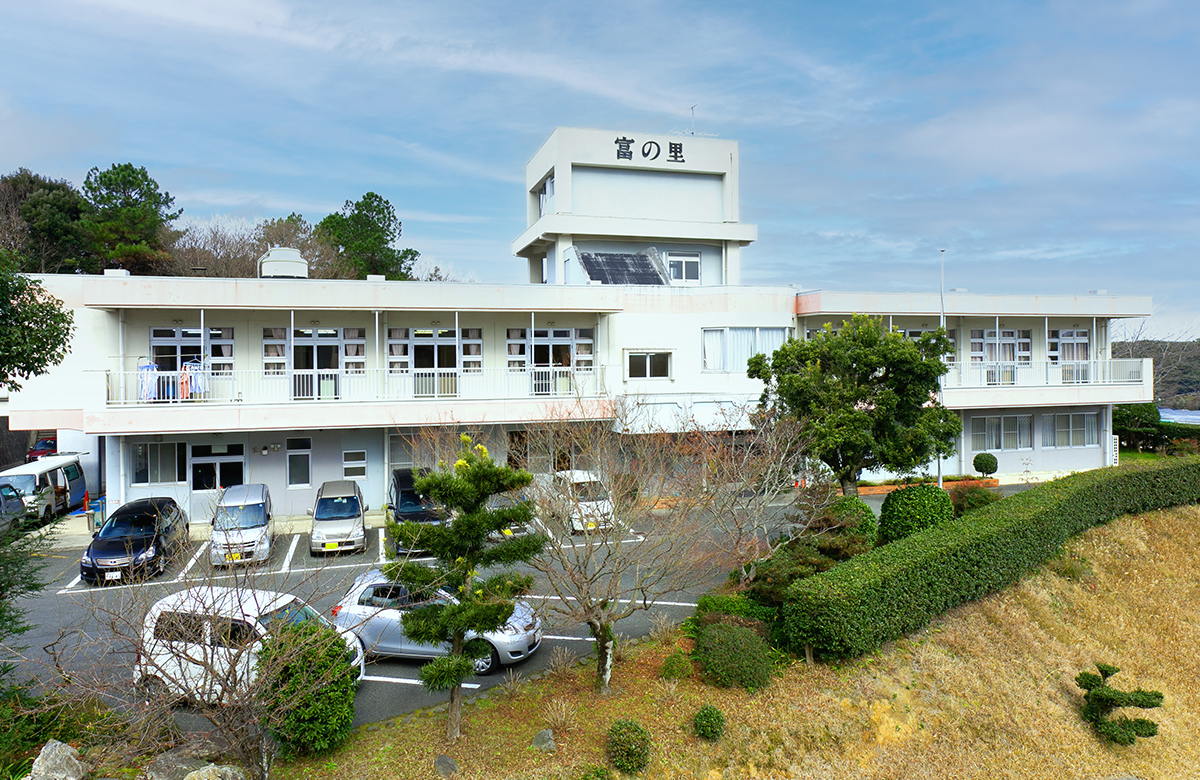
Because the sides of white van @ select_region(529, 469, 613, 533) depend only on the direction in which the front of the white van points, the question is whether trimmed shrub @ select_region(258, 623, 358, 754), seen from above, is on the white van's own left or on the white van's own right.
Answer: on the white van's own right

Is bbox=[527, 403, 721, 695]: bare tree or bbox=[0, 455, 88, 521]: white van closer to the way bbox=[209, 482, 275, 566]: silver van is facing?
the bare tree

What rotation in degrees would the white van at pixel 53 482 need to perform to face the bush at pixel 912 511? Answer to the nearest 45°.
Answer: approximately 90° to its left

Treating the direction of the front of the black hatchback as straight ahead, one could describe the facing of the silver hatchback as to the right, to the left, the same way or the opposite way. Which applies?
to the left

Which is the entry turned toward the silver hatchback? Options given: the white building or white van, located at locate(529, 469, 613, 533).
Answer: the white building

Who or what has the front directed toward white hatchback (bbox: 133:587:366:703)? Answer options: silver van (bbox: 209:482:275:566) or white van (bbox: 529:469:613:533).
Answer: the silver van

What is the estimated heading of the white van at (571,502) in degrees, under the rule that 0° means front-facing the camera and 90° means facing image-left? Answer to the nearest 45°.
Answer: approximately 315°

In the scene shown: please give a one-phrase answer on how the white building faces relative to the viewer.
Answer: facing the viewer

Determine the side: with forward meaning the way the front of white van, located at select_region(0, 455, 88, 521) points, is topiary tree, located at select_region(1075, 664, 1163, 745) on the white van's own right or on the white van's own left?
on the white van's own left

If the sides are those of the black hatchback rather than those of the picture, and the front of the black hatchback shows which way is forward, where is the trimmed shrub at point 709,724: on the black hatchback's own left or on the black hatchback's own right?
on the black hatchback's own left

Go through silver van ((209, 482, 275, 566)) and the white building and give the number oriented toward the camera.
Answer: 2

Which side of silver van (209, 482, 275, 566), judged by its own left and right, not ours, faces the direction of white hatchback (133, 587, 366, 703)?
front

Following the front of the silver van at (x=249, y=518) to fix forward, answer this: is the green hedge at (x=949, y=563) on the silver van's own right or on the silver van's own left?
on the silver van's own left

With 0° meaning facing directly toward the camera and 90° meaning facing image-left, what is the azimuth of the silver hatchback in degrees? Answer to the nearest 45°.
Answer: approximately 315°

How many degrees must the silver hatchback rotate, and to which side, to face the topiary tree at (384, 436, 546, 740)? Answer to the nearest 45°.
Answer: approximately 45° to its right
